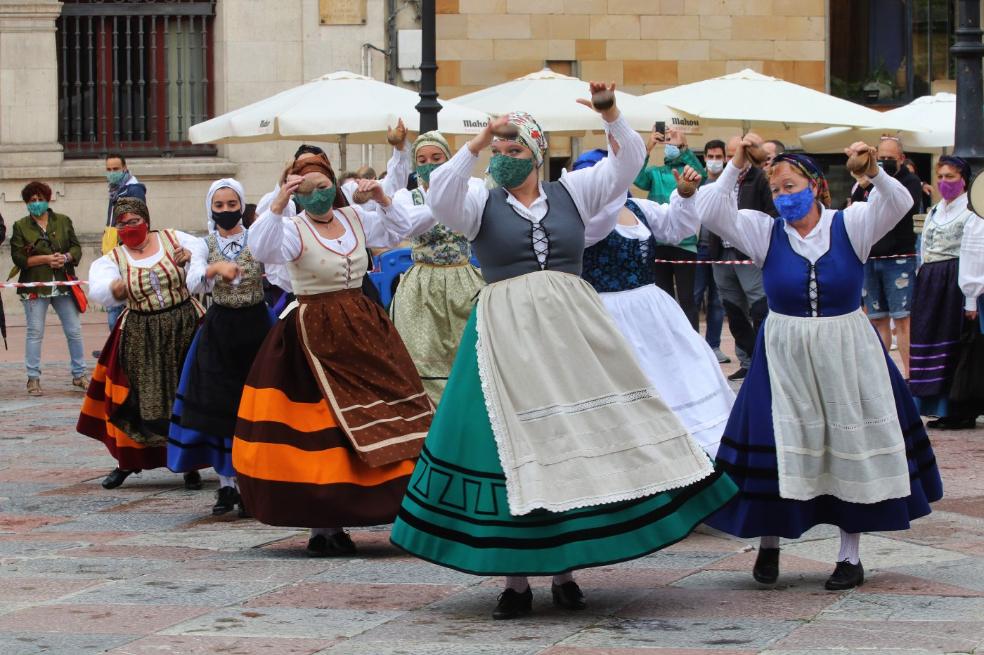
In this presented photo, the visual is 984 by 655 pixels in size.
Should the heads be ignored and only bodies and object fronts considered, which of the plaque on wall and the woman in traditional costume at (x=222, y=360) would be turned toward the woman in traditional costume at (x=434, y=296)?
the plaque on wall

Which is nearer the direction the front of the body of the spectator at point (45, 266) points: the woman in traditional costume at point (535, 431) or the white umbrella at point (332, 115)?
the woman in traditional costume

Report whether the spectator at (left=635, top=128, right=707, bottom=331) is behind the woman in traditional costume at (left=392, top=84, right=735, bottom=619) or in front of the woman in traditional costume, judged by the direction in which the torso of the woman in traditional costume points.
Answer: behind

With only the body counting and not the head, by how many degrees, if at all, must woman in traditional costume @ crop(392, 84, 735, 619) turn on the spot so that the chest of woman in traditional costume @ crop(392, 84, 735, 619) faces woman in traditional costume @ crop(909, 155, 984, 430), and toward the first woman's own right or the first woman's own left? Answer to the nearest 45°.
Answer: approximately 135° to the first woman's own left

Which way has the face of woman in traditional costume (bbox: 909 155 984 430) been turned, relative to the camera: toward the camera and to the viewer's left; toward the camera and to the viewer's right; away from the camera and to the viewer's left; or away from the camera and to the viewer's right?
toward the camera and to the viewer's left

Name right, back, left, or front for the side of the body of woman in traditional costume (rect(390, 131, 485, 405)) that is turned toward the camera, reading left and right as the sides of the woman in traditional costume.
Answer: front

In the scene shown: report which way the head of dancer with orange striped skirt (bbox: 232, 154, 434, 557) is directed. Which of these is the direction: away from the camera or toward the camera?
toward the camera

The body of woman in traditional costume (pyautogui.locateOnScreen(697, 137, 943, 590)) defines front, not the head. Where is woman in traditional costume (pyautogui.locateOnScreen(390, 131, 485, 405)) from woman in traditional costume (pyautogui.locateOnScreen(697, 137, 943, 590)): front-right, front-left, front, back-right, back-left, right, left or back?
back-right

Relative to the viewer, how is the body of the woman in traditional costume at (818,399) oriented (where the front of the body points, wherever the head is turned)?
toward the camera

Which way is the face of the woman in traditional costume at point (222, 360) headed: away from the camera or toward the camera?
toward the camera

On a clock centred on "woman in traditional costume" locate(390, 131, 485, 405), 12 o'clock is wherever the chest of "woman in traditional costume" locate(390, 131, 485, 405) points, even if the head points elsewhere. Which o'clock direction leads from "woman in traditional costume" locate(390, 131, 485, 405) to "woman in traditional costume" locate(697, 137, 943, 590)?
"woman in traditional costume" locate(697, 137, 943, 590) is roughly at 11 o'clock from "woman in traditional costume" locate(390, 131, 485, 405).

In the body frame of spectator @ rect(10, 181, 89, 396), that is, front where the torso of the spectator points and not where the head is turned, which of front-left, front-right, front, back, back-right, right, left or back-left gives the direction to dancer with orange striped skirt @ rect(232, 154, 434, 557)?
front

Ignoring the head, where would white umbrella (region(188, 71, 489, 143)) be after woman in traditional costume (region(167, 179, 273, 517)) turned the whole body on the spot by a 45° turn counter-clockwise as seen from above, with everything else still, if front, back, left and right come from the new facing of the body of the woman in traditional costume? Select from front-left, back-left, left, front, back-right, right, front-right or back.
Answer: back-left

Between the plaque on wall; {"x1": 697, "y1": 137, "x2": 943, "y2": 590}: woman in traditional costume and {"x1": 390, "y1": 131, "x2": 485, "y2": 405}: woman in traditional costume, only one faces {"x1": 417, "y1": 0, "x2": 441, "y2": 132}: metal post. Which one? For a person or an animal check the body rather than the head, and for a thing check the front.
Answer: the plaque on wall

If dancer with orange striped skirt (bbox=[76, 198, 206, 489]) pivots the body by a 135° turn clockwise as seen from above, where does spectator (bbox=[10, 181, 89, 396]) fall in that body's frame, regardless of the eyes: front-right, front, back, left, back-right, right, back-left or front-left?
front-right

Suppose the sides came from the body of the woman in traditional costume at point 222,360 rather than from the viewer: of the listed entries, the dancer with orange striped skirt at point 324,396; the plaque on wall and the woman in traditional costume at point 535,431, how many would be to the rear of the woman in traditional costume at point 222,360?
1

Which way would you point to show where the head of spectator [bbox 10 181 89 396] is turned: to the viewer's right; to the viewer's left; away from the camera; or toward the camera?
toward the camera

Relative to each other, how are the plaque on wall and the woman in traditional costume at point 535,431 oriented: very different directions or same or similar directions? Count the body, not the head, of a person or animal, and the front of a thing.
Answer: same or similar directions

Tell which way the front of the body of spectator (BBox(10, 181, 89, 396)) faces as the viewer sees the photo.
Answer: toward the camera

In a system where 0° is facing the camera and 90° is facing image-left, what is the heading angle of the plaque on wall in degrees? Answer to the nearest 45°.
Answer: approximately 0°

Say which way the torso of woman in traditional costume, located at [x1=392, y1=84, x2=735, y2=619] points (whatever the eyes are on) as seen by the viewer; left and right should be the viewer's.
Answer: facing the viewer

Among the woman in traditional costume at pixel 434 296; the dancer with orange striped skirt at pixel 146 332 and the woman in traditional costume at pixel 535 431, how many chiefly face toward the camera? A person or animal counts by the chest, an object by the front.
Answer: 3
